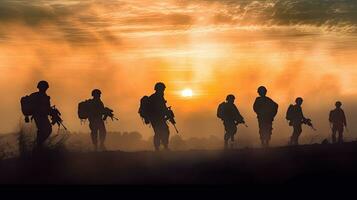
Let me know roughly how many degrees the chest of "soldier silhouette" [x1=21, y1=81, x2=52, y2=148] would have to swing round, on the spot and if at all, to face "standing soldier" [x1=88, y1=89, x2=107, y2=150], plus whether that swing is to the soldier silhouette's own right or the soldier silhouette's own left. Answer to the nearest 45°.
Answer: approximately 45° to the soldier silhouette's own left

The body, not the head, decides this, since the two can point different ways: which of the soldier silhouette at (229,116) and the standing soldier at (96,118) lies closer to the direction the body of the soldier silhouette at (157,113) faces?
the soldier silhouette

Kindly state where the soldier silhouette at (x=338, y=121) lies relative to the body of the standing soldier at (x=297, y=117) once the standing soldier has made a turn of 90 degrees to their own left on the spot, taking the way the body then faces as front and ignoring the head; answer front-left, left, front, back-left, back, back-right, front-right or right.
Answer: front-right

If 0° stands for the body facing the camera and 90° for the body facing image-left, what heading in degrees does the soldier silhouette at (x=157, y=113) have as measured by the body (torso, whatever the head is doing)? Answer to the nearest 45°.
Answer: approximately 270°

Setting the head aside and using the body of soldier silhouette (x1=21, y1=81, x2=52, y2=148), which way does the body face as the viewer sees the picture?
to the viewer's right

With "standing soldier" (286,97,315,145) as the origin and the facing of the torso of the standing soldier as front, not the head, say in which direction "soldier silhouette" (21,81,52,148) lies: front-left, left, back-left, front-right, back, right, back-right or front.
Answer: back-right

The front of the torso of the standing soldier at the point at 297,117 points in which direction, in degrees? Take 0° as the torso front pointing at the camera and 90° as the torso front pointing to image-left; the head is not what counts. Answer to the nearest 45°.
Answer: approximately 270°

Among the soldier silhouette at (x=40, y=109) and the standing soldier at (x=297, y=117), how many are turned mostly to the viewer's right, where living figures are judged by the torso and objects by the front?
2

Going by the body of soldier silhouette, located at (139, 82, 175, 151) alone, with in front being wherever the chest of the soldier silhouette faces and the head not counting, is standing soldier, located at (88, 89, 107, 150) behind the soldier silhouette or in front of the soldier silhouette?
behind

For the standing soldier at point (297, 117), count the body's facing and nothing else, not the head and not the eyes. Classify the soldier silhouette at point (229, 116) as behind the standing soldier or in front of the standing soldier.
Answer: behind

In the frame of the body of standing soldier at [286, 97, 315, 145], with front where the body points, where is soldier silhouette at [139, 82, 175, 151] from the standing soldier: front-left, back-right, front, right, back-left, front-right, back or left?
back-right
